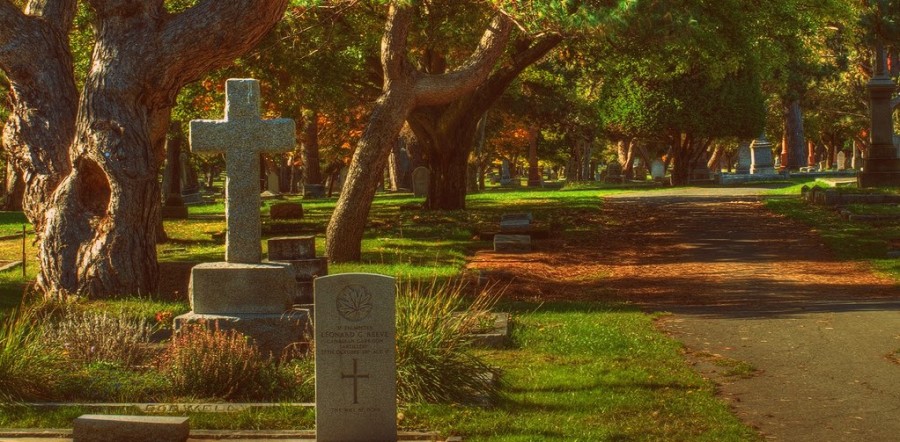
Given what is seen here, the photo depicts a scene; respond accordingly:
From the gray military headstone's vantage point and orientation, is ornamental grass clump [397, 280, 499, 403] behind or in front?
behind

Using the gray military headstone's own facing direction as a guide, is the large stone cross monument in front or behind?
behind

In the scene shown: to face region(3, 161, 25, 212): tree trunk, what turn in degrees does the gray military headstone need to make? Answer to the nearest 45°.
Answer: approximately 180°

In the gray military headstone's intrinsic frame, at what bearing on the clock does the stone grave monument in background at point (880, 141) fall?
The stone grave monument in background is roughly at 7 o'clock from the gray military headstone.

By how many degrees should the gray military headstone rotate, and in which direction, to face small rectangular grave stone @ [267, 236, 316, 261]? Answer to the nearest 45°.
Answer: approximately 180°

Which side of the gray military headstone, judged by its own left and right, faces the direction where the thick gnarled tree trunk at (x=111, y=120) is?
back

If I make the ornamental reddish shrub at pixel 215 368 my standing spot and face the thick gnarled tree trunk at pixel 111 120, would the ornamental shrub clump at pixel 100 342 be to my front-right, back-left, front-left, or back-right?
front-left

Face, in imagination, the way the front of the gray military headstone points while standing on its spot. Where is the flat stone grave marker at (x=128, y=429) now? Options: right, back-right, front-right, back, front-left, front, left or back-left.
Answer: right

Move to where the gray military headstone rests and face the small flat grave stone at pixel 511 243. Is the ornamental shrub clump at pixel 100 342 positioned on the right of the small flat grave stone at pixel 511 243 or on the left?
left

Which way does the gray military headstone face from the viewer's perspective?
toward the camera

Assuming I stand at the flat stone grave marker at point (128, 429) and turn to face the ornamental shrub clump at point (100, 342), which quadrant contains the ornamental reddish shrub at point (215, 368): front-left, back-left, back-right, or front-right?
front-right

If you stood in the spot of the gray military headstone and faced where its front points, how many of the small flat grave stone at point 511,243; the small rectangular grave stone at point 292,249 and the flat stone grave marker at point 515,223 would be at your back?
3

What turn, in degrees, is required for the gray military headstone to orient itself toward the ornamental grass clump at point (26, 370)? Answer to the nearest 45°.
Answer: approximately 135° to its right

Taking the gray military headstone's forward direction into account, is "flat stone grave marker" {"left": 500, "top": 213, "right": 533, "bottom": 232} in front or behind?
behind
